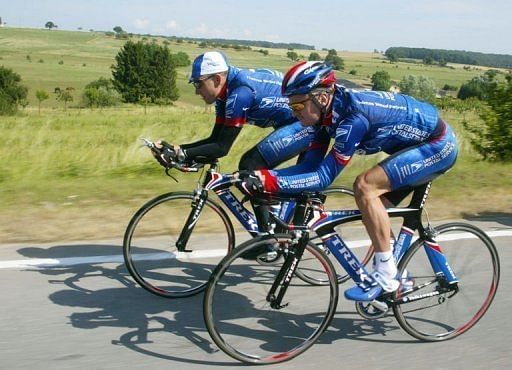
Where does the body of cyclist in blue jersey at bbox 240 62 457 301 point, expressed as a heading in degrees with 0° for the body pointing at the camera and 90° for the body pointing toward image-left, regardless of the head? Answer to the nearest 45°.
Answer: approximately 90°

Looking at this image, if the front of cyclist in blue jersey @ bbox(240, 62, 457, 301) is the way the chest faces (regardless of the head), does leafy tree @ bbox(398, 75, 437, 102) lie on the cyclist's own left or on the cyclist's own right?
on the cyclist's own right

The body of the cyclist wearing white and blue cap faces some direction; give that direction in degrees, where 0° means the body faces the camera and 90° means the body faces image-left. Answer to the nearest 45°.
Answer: approximately 90°

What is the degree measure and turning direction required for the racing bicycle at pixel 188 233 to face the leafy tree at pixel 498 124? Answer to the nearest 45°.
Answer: approximately 135° to its right

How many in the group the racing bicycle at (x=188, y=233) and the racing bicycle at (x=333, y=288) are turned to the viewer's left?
2

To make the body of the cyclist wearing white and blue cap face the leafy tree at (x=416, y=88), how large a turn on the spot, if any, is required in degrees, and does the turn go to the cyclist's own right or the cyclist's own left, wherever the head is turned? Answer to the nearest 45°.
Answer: approximately 90° to the cyclist's own right

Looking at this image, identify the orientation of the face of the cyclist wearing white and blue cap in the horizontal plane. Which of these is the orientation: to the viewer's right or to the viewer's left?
to the viewer's left

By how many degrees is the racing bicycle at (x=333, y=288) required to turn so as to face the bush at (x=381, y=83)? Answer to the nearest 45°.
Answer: approximately 90° to its right

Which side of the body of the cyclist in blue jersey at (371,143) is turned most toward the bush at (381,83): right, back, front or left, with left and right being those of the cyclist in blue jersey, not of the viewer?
right

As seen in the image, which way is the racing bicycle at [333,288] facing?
to the viewer's left

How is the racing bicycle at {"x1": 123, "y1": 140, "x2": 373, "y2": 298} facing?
to the viewer's left
